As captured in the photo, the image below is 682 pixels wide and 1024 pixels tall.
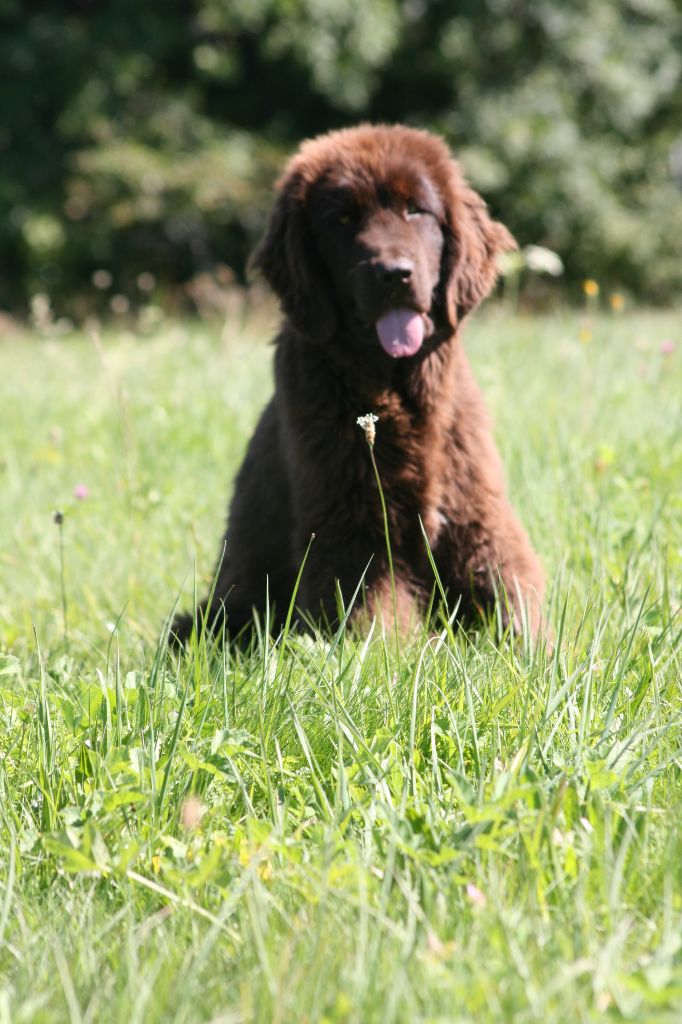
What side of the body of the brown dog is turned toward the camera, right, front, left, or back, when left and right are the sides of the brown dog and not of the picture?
front
